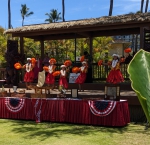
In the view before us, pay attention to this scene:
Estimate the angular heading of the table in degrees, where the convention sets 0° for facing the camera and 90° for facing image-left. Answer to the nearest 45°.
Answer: approximately 0°
